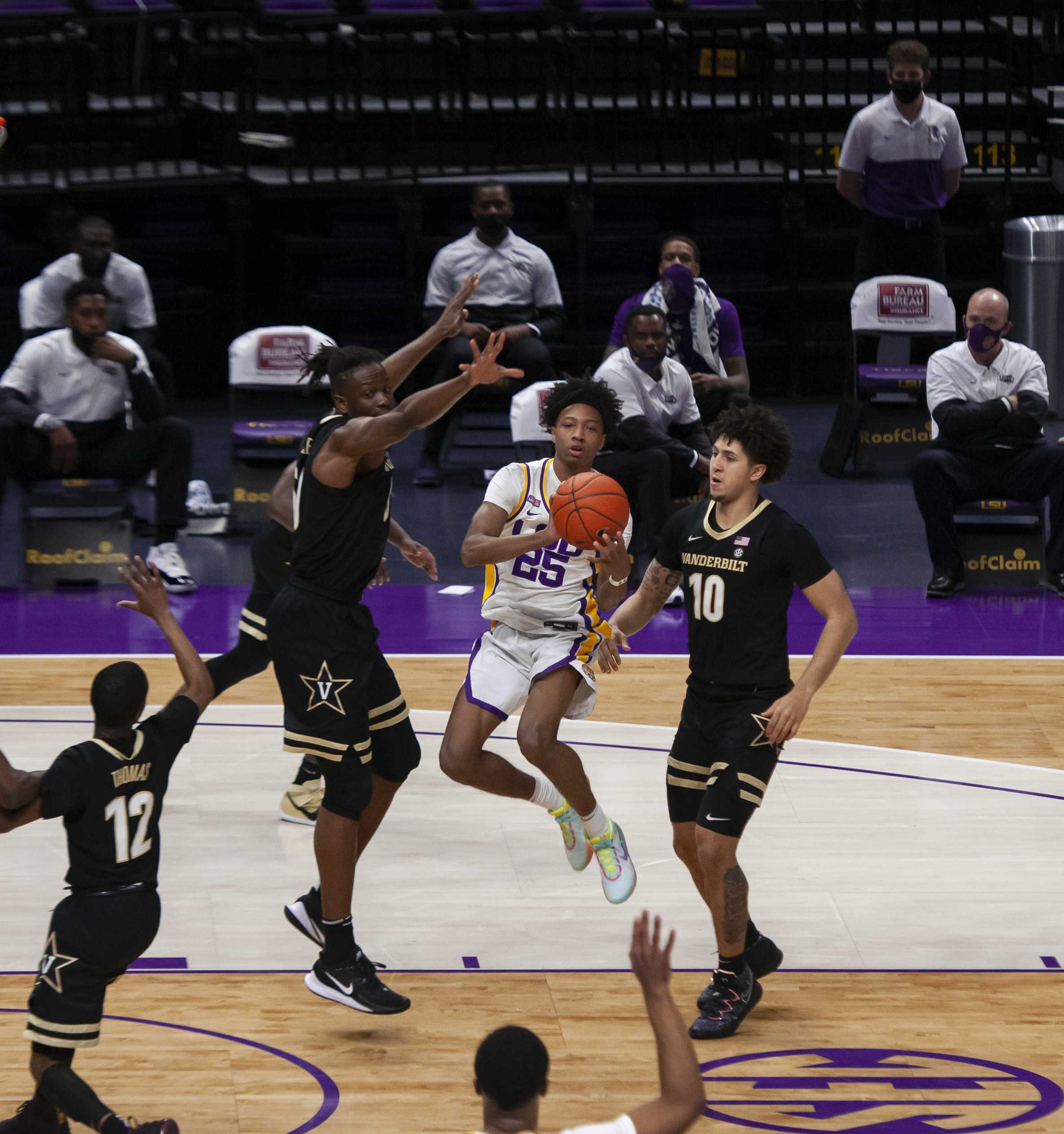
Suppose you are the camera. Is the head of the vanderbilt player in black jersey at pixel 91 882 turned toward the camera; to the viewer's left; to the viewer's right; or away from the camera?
away from the camera

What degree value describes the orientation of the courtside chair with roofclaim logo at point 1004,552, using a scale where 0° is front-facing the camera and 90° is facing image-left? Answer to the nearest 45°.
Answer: approximately 0°

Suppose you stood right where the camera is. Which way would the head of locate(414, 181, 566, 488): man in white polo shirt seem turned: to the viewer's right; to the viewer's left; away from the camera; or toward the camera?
toward the camera

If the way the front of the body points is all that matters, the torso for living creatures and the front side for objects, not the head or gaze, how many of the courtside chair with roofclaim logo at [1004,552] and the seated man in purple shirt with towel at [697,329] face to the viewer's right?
0

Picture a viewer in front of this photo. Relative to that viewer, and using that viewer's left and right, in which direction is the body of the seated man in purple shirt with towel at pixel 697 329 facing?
facing the viewer

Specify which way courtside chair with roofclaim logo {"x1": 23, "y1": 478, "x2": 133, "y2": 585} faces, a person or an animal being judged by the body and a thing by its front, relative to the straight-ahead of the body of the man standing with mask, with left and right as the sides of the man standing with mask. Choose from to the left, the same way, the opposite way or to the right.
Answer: the same way

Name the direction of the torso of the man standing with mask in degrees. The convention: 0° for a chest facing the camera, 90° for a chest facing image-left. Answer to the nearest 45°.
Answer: approximately 0°

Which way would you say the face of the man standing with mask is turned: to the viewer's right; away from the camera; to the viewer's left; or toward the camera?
toward the camera

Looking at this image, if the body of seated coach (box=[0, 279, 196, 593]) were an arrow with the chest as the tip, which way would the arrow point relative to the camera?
toward the camera

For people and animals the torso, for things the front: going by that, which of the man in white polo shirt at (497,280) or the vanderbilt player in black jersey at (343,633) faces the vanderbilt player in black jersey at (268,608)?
the man in white polo shirt

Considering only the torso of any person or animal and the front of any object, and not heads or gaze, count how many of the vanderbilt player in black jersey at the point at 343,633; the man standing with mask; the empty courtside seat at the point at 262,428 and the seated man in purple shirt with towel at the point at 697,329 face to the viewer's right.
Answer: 1

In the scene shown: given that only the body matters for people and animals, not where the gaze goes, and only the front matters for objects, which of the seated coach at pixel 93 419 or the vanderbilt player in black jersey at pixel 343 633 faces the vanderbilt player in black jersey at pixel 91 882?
the seated coach

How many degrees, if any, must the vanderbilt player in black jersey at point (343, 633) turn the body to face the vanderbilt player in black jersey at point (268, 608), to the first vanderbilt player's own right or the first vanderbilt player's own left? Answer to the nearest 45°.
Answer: approximately 90° to the first vanderbilt player's own left

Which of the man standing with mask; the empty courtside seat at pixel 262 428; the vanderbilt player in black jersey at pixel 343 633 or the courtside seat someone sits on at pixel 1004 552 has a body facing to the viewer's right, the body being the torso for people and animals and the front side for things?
the vanderbilt player in black jersey

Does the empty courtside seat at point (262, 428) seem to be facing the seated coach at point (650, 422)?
no

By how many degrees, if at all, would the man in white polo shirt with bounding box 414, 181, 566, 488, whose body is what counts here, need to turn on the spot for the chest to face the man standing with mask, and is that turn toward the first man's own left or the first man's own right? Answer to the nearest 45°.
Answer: approximately 90° to the first man's own left

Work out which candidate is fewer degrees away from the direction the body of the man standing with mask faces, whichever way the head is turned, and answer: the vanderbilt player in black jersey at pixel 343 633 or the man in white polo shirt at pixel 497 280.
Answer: the vanderbilt player in black jersey

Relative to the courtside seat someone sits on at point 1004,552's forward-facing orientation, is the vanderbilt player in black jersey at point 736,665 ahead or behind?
ahead

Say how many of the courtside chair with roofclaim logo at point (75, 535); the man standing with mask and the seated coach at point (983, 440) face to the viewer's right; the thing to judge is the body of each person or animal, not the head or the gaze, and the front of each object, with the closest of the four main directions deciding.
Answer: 0

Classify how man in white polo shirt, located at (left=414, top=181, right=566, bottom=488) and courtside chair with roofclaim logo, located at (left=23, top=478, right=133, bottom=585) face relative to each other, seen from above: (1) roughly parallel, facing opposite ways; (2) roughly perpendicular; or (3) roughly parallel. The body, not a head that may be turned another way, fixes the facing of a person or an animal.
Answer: roughly parallel

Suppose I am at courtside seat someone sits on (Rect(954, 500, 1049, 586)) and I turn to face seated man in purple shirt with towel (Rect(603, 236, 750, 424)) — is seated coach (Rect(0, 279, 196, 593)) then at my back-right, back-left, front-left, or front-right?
front-left
